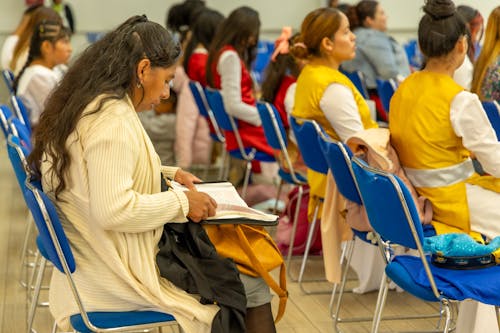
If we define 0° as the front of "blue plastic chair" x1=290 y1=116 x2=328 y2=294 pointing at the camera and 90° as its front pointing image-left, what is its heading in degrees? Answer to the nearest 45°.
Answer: approximately 225°

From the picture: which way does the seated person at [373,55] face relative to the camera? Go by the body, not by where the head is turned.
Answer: to the viewer's right

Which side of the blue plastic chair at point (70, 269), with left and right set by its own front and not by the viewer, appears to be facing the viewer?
right

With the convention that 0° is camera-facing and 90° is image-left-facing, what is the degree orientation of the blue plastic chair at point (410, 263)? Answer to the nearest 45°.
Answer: approximately 225°

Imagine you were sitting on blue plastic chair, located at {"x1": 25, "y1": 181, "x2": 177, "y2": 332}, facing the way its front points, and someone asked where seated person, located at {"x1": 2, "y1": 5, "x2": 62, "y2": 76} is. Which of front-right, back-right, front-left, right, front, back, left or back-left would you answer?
left

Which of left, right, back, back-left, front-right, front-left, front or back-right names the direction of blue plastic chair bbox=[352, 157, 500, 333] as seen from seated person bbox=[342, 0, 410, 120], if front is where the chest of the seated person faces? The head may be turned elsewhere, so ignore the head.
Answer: right

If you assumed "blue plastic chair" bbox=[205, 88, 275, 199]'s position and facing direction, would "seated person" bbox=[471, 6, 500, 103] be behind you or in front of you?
in front

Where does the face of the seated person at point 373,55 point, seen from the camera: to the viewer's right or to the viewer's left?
to the viewer's right

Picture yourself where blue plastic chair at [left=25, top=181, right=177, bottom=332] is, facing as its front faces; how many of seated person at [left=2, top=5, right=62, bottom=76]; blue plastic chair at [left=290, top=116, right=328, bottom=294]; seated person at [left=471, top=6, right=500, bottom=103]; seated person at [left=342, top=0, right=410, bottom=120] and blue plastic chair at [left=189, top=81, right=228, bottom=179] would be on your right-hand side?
0

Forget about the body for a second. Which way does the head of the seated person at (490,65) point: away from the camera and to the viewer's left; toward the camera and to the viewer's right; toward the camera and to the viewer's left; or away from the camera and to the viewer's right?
away from the camera and to the viewer's right

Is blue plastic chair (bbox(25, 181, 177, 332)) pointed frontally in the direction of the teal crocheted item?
yes

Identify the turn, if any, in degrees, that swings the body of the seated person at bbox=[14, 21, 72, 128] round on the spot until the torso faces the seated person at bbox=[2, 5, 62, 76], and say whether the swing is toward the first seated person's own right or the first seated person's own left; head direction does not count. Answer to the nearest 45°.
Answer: approximately 90° to the first seated person's own left

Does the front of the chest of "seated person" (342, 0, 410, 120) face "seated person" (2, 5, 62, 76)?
no

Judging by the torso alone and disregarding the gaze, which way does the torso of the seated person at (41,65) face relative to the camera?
to the viewer's right

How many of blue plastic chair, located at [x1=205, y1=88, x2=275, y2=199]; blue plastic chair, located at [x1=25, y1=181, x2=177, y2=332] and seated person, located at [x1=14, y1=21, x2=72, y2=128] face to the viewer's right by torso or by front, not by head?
3

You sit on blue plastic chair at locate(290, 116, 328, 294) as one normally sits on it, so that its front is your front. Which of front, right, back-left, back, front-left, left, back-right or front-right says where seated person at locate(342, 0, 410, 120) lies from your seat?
front-left

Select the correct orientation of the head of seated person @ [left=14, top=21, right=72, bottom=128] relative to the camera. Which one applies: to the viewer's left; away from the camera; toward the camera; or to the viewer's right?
to the viewer's right

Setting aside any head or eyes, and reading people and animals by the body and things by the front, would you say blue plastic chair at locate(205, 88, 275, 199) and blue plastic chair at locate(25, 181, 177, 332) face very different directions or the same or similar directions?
same or similar directions

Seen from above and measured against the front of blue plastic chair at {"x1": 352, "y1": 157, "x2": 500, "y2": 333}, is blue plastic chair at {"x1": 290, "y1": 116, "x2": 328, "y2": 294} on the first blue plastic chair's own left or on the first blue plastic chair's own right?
on the first blue plastic chair's own left

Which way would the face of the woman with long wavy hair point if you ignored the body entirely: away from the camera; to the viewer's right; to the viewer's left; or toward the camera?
to the viewer's right

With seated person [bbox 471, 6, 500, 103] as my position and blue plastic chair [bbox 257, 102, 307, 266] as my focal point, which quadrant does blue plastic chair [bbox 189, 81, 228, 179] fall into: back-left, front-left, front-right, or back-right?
front-right
